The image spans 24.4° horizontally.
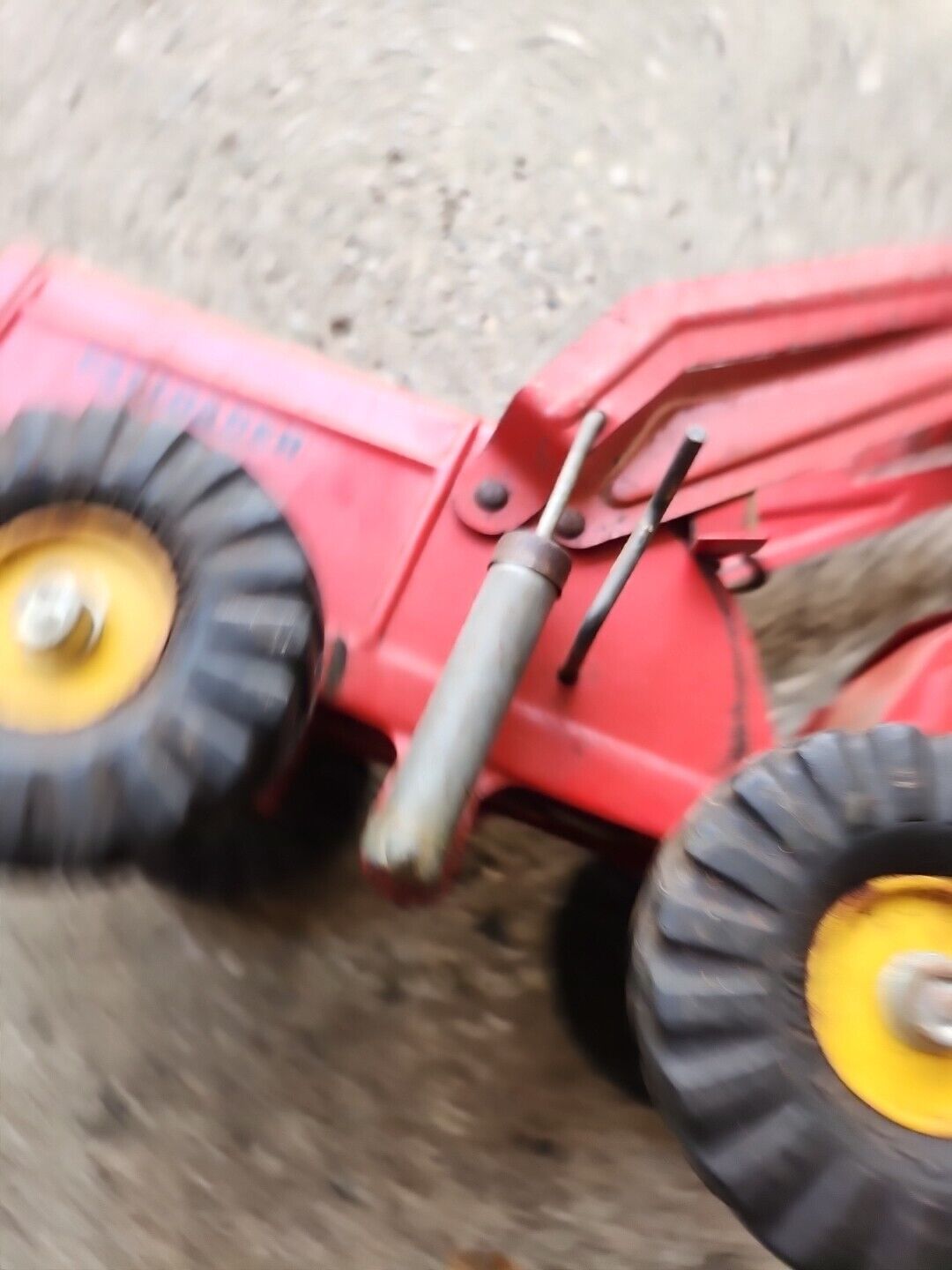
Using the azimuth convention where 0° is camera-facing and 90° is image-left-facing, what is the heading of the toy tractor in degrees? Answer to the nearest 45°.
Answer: approximately 270°
